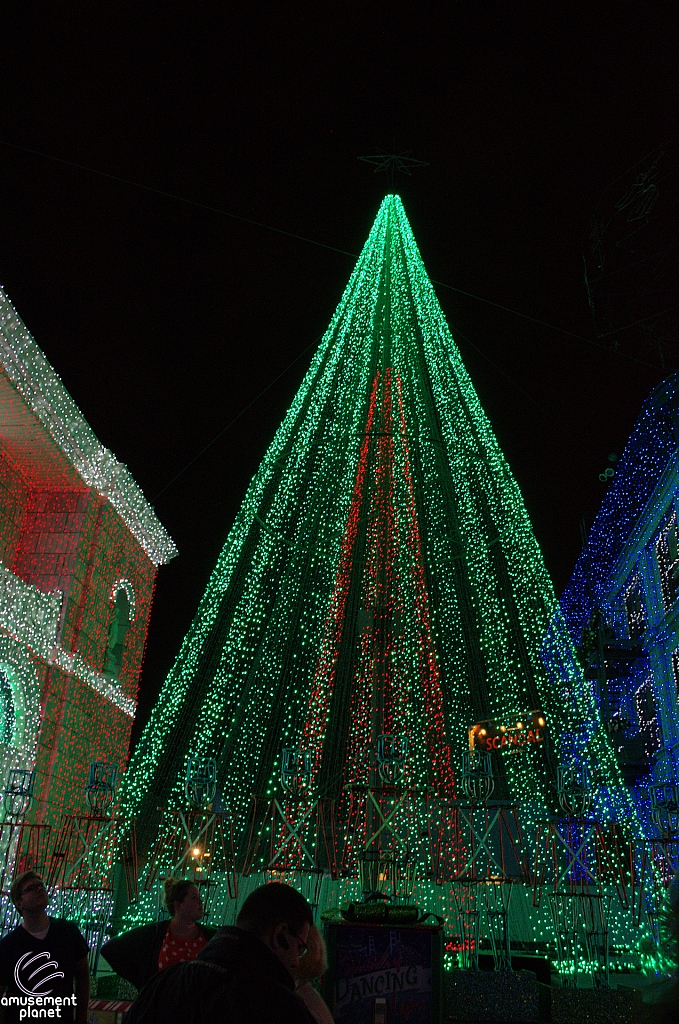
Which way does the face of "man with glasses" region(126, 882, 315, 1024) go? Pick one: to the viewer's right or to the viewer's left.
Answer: to the viewer's right

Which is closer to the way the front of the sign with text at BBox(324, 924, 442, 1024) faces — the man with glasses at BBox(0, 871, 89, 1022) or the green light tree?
the man with glasses

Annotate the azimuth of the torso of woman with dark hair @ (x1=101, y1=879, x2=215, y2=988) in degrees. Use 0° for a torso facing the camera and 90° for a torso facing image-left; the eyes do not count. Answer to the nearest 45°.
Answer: approximately 315°

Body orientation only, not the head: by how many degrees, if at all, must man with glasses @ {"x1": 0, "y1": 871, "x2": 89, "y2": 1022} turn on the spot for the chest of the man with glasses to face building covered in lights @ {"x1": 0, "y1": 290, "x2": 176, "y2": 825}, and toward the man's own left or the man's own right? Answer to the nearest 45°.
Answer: approximately 180°

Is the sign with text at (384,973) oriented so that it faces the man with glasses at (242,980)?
yes

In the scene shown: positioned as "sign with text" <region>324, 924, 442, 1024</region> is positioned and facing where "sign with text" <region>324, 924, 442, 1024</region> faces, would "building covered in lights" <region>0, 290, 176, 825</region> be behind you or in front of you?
behind

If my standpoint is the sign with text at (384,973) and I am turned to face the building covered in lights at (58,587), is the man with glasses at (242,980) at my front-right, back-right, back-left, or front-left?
back-left

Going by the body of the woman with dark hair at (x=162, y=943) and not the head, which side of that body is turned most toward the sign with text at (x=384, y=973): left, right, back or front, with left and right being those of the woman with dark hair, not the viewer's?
left

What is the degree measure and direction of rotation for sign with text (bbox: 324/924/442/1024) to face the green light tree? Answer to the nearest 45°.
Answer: approximately 180°

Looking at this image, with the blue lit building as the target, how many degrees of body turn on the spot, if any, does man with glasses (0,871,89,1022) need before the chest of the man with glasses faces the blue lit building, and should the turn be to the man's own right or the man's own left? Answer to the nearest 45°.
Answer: approximately 135° to the man's own left

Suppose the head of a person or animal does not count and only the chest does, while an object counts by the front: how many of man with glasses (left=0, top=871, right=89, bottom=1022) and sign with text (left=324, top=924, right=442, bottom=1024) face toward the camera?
2

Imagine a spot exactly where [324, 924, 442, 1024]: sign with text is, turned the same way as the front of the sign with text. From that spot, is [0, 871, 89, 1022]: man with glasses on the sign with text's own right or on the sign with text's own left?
on the sign with text's own right

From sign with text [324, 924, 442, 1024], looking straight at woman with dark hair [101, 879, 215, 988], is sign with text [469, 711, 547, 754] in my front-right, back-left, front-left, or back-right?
back-right
